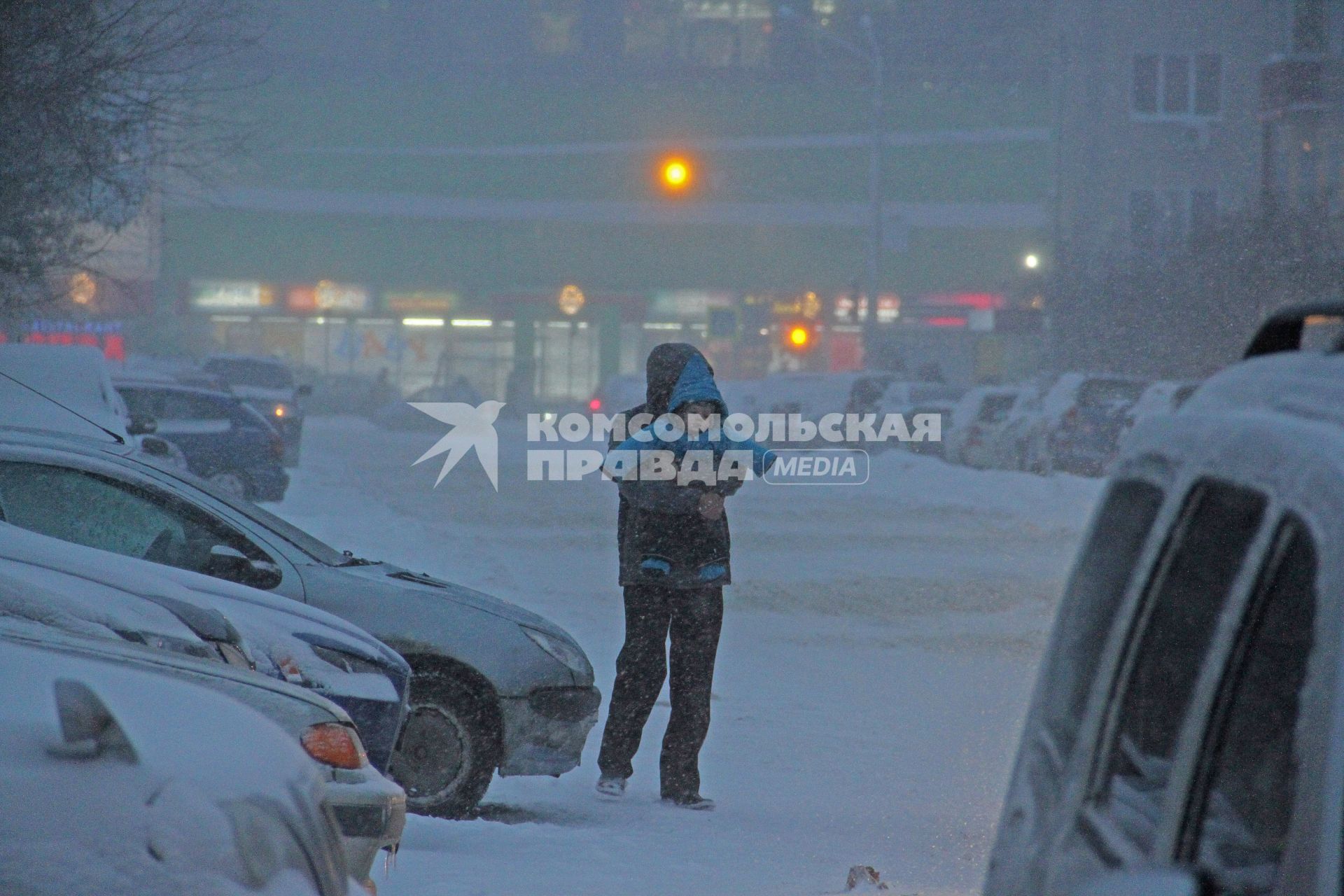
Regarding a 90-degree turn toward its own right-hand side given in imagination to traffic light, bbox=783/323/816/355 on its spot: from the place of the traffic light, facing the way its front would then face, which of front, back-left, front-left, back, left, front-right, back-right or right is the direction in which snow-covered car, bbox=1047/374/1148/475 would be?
back-left

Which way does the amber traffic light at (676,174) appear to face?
toward the camera

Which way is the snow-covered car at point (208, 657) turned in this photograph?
to the viewer's right

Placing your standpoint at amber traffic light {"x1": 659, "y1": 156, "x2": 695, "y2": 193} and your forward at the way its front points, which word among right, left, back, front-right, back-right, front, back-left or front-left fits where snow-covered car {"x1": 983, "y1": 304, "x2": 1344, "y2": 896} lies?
front

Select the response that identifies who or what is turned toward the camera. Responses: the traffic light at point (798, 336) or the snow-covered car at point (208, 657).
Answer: the traffic light

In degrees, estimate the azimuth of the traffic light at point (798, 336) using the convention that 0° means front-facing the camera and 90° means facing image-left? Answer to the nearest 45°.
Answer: approximately 0°

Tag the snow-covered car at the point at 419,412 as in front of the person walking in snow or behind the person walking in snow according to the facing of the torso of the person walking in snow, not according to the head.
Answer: behind

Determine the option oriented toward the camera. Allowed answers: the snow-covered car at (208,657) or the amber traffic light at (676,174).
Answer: the amber traffic light

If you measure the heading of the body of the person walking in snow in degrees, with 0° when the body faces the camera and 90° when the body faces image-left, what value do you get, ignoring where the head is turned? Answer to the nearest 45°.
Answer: approximately 315°

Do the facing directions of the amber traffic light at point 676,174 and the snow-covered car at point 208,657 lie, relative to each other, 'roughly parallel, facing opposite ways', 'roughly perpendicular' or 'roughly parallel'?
roughly perpendicular
